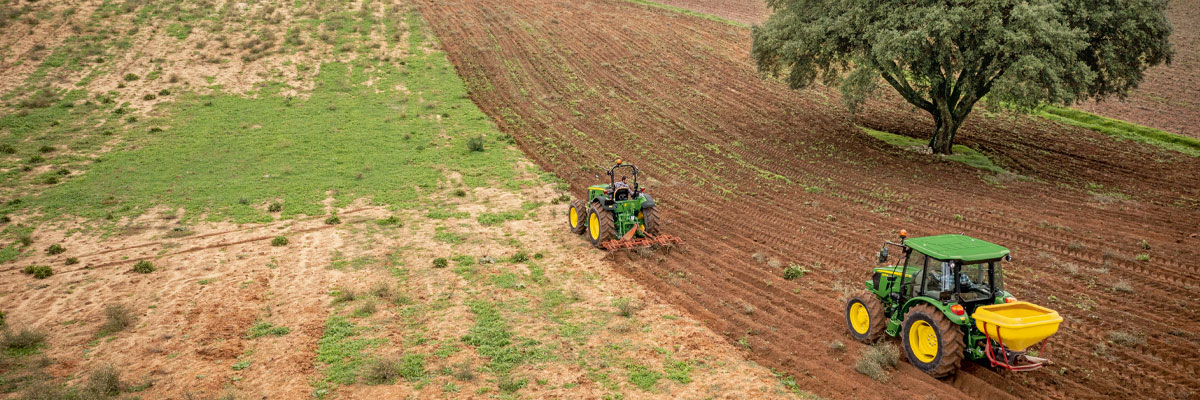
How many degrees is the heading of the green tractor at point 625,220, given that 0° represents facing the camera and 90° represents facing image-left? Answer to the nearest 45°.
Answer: approximately 135°

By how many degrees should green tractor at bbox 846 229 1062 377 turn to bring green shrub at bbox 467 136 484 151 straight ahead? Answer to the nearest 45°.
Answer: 0° — it already faces it

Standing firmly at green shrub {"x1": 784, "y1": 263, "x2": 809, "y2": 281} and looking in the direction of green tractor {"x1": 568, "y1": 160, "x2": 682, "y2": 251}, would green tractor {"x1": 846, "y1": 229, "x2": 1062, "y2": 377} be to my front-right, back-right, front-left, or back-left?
back-left

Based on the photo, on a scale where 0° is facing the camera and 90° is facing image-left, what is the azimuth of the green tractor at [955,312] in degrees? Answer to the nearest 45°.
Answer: approximately 135°

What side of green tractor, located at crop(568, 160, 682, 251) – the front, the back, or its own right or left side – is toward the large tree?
right

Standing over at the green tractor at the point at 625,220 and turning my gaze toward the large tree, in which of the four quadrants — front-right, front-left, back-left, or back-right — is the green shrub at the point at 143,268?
back-left

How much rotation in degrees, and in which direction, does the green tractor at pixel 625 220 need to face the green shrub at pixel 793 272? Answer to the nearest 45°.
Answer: approximately 180°

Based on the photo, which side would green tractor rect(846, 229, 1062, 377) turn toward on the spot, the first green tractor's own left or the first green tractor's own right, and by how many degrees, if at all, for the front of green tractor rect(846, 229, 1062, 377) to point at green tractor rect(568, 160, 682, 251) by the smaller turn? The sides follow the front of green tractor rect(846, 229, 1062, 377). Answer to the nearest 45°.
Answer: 0° — it already faces it

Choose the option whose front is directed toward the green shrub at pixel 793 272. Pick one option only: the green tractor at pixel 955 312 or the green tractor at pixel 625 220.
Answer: the green tractor at pixel 955 312

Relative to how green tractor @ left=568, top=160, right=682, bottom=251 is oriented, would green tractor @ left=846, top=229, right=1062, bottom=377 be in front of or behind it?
behind
